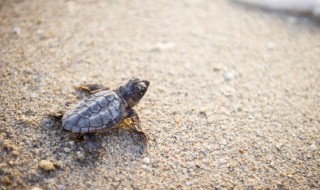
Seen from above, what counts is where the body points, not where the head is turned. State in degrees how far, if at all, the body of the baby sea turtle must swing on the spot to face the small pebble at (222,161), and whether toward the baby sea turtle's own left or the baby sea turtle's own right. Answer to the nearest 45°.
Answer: approximately 45° to the baby sea turtle's own right

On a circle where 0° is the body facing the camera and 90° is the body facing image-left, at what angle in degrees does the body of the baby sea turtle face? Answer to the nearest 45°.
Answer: approximately 225°

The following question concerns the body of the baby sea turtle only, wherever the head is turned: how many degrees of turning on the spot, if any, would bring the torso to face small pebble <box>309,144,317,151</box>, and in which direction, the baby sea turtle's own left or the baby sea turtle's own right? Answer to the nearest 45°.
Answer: approximately 45° to the baby sea turtle's own right

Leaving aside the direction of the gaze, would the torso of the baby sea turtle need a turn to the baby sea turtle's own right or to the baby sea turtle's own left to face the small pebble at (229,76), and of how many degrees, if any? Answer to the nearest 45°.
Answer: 0° — it already faces it

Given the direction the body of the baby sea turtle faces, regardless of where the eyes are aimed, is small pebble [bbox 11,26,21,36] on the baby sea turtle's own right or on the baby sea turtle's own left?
on the baby sea turtle's own left

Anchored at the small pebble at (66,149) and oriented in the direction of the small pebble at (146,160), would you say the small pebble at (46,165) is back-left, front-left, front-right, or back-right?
back-right
